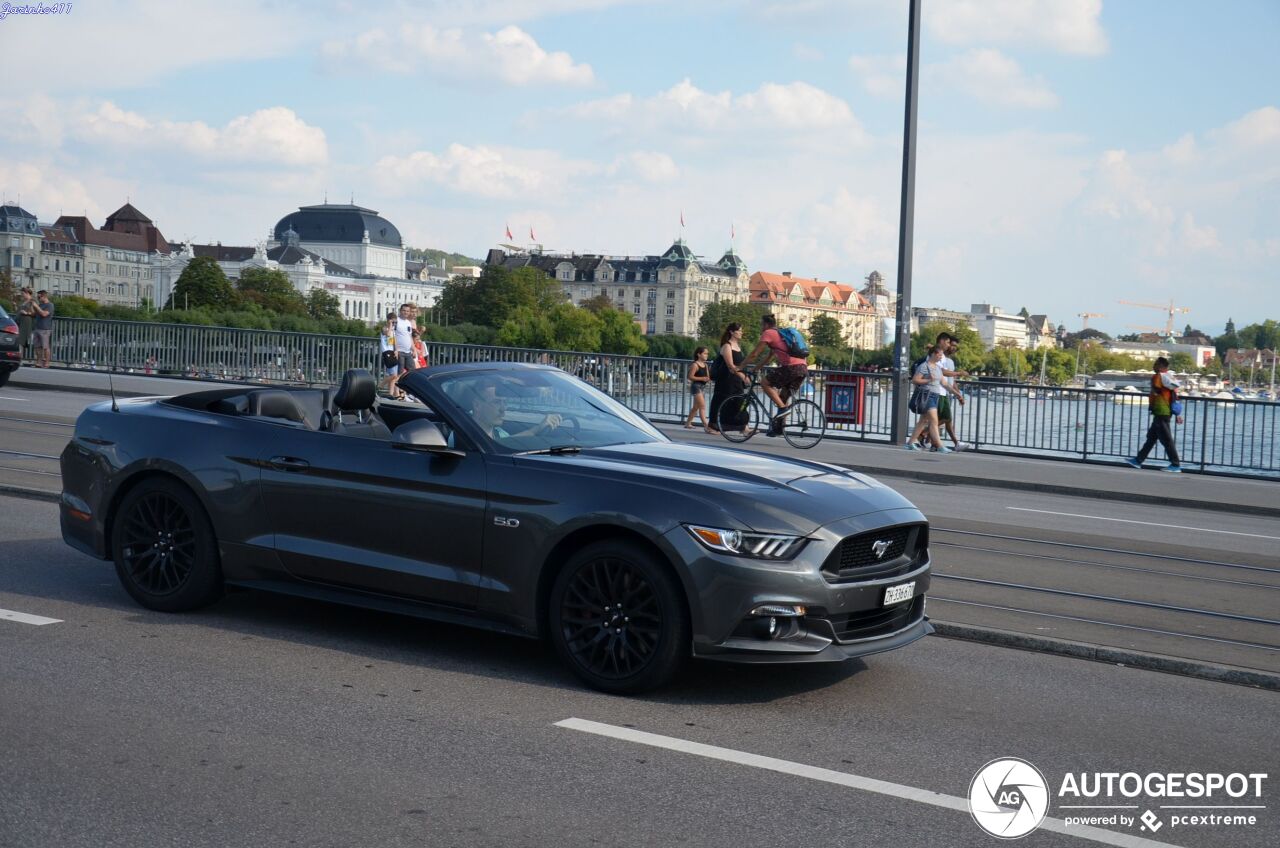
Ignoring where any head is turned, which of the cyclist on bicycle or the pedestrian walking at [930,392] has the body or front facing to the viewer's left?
the cyclist on bicycle

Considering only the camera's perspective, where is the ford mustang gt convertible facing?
facing the viewer and to the right of the viewer

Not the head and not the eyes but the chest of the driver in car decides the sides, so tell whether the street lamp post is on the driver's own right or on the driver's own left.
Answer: on the driver's own left

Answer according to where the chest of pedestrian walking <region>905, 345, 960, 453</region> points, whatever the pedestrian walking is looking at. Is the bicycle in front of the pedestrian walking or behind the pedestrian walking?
behind

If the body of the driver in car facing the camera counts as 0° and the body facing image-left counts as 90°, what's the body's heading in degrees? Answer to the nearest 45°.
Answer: approximately 315°

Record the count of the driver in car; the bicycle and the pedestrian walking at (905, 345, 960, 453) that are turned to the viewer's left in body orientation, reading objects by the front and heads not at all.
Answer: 1

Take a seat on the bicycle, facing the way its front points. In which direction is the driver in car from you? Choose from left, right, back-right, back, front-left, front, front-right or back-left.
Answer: left

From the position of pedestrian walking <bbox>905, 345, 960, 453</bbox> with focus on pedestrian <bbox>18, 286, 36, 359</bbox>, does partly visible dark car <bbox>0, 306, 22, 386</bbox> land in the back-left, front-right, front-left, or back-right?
front-left

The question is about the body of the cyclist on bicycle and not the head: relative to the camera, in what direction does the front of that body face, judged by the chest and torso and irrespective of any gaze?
to the viewer's left

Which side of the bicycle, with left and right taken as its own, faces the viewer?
left

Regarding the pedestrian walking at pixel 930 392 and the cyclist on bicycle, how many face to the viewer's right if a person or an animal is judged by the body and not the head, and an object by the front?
1

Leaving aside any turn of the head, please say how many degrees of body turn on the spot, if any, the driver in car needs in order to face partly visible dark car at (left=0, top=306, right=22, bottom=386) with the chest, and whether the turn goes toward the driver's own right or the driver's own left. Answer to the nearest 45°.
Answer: approximately 180°

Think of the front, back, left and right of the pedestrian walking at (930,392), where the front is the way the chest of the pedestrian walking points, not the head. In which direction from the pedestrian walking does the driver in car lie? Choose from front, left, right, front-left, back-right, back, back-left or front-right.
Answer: right
